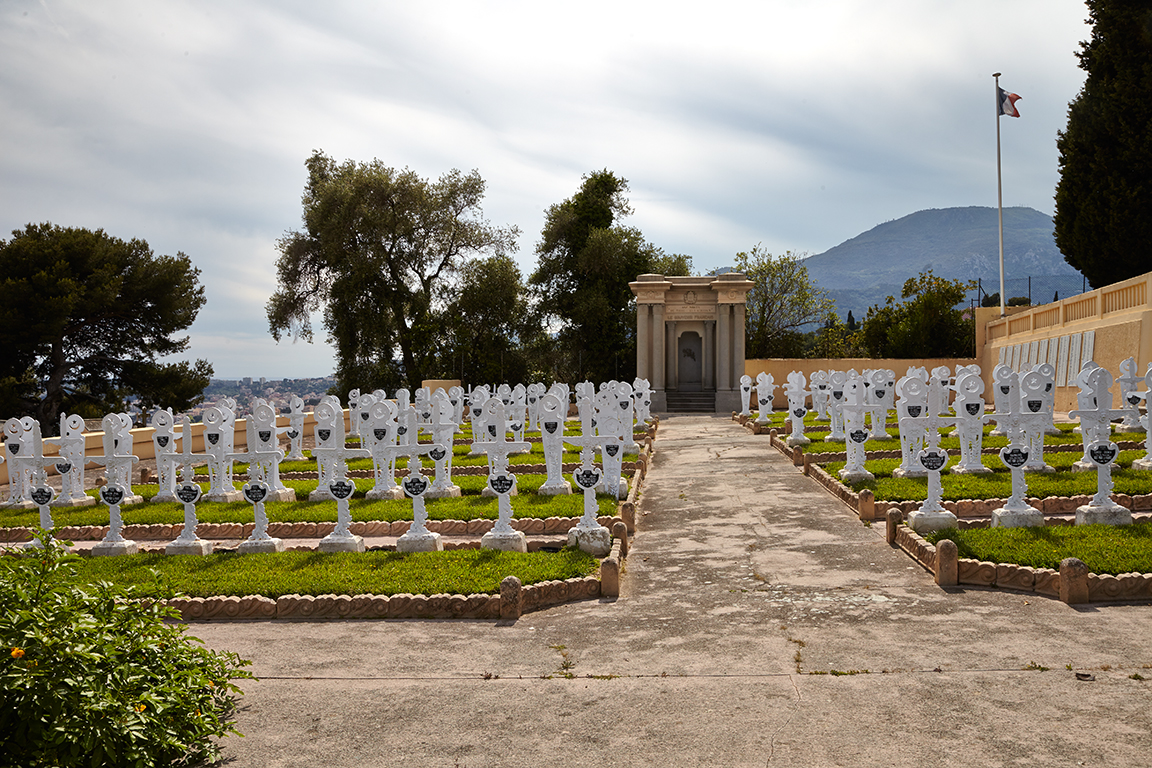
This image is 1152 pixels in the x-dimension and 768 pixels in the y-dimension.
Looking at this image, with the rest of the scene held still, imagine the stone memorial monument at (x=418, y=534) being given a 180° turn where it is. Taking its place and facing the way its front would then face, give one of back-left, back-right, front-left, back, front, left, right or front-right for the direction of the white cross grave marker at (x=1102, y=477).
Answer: right

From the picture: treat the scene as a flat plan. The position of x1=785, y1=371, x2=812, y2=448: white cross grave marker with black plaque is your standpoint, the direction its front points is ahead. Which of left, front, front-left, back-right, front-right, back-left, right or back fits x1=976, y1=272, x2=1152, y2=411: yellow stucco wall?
back-left

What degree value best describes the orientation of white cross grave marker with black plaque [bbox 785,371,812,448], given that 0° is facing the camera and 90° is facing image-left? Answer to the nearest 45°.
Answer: approximately 0°

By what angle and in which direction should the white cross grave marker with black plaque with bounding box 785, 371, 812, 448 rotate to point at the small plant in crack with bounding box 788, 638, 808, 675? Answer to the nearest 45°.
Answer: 0° — it already faces it

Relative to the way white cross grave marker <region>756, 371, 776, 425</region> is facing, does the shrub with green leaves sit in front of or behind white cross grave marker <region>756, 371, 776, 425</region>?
in front

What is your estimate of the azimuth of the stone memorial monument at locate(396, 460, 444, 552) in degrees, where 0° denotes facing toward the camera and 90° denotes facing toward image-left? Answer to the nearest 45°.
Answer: approximately 0°

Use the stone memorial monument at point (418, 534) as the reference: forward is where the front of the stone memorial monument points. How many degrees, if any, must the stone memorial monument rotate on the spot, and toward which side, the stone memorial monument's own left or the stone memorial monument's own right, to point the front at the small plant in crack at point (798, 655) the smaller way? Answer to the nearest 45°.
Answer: approximately 45° to the stone memorial monument's own left

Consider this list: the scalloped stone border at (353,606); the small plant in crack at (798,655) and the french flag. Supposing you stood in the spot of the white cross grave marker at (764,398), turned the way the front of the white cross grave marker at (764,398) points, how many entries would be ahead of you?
2
